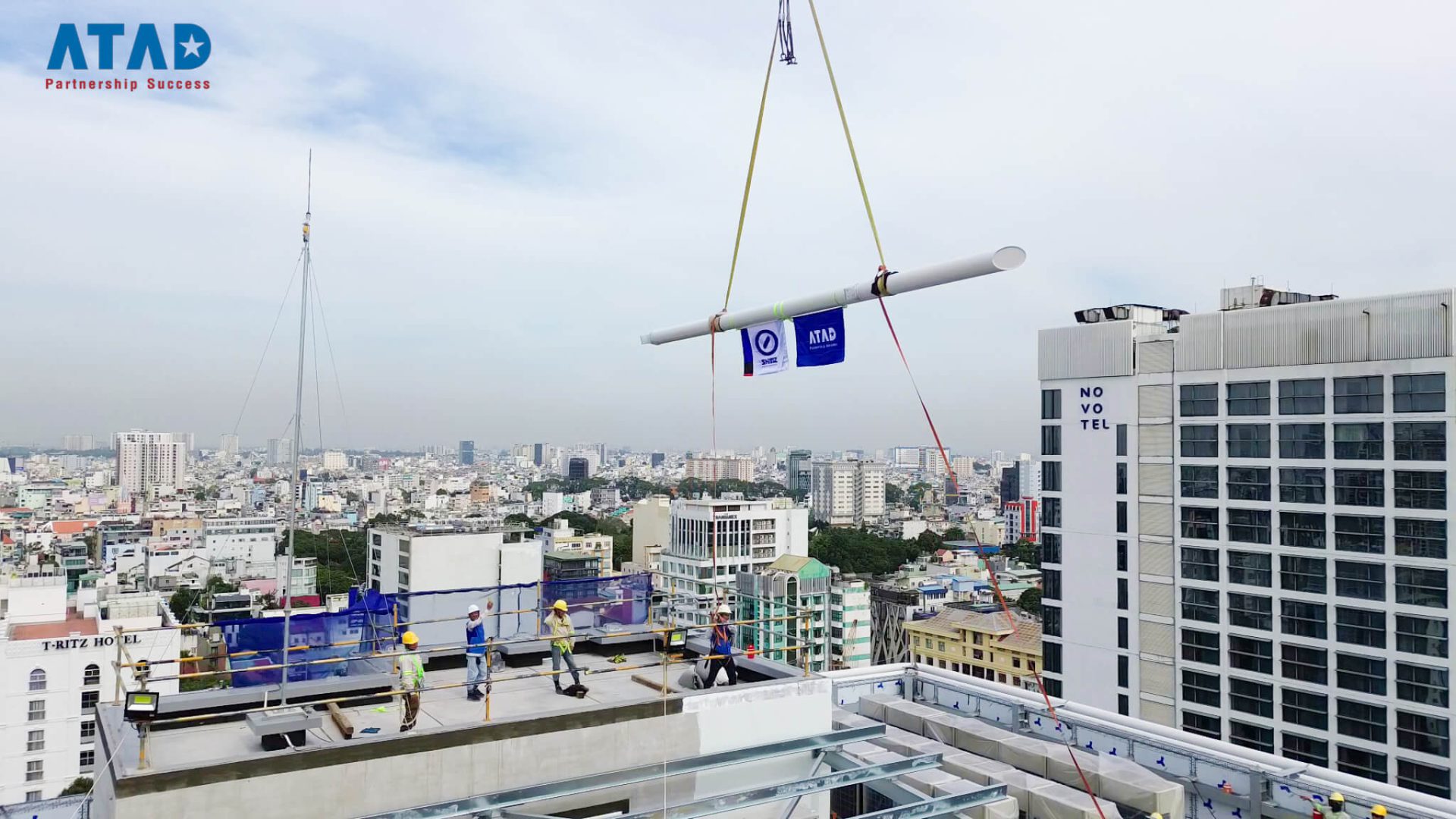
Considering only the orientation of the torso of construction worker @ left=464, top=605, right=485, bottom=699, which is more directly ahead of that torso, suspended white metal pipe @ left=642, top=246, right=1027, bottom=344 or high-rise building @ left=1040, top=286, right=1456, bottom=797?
the suspended white metal pipe

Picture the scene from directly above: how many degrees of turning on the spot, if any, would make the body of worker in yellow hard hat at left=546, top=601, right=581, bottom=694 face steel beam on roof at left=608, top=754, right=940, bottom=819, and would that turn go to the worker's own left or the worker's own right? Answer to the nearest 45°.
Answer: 0° — they already face it

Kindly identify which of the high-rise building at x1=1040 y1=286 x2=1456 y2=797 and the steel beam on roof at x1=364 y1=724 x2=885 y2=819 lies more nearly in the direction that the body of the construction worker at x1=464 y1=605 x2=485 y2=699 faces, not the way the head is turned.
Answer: the steel beam on roof

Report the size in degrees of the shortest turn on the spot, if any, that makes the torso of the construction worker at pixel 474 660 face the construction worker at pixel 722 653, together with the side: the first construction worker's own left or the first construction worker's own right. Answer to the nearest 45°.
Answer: approximately 45° to the first construction worker's own left

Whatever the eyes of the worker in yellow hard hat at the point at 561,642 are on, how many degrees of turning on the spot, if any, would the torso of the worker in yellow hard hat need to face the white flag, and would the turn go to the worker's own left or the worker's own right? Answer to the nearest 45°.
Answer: approximately 90° to the worker's own left

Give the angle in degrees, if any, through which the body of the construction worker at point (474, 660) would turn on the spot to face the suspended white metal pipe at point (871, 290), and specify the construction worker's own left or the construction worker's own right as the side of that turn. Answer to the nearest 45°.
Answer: approximately 45° to the construction worker's own left

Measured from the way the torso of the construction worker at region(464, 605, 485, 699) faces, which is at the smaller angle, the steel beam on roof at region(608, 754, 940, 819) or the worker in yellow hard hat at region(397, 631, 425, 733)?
the steel beam on roof

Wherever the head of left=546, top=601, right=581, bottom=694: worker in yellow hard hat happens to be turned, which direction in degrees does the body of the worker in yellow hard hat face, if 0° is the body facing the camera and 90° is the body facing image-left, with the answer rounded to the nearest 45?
approximately 315°

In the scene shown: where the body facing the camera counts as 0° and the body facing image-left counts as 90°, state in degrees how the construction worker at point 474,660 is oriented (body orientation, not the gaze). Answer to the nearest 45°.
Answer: approximately 315°

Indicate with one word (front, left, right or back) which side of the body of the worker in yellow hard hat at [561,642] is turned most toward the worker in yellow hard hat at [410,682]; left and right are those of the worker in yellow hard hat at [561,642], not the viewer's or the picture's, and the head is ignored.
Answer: right
